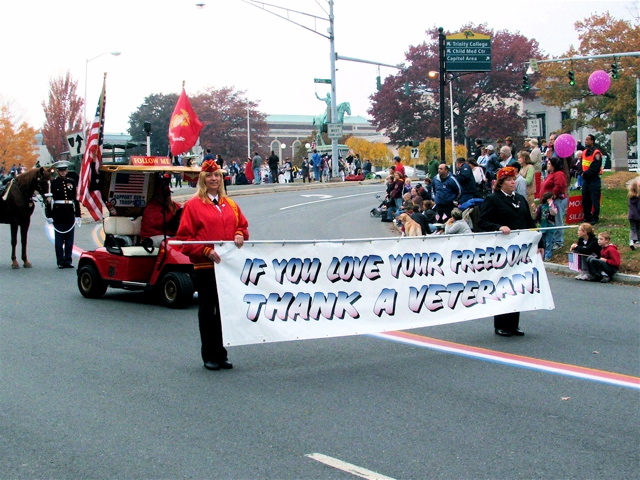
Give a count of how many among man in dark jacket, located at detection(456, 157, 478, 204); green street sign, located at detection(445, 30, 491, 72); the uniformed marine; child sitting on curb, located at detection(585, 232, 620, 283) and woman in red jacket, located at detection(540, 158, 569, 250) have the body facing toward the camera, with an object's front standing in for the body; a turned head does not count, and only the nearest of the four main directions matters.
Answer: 2

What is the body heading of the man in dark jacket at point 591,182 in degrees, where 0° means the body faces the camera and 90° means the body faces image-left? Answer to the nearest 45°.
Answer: approximately 45°

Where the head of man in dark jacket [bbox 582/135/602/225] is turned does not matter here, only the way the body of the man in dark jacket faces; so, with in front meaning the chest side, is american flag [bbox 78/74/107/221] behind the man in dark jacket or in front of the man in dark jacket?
in front

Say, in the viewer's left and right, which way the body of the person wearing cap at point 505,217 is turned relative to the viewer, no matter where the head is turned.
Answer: facing the viewer and to the right of the viewer

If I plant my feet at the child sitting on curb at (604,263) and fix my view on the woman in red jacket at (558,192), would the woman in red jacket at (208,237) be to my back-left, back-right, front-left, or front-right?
back-left

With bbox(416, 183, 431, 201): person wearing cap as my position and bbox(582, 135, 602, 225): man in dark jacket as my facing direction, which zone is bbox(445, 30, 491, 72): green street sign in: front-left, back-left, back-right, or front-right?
back-left

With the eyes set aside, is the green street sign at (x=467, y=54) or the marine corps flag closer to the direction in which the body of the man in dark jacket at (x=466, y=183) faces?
the marine corps flag

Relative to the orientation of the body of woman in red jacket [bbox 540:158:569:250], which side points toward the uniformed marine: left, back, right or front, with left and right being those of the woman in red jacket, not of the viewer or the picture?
front

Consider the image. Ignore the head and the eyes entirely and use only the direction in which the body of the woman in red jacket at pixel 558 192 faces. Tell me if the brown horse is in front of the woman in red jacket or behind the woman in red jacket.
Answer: in front

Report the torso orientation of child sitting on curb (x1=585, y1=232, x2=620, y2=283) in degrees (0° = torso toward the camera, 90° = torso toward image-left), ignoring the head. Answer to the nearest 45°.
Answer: approximately 90°

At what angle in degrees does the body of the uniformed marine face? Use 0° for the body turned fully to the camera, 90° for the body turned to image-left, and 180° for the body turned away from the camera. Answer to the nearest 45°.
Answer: approximately 0°

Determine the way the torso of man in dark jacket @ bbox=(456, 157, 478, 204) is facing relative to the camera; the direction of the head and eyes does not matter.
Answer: to the viewer's left

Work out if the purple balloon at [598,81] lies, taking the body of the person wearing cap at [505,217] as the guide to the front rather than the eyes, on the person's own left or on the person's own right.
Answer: on the person's own left

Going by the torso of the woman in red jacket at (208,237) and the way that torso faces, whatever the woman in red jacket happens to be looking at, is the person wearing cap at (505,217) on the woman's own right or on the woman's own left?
on the woman's own left

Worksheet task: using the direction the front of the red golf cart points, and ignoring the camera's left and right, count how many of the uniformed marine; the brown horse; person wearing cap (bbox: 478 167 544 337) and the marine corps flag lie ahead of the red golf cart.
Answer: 1
